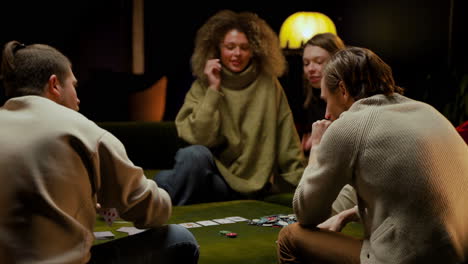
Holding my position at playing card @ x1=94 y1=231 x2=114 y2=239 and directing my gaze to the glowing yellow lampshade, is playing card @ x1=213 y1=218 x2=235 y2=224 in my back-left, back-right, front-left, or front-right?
front-right

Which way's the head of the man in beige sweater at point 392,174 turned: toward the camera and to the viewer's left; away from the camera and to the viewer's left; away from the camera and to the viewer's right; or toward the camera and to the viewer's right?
away from the camera and to the viewer's left

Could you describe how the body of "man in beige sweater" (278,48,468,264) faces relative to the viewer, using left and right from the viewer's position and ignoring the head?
facing away from the viewer and to the left of the viewer

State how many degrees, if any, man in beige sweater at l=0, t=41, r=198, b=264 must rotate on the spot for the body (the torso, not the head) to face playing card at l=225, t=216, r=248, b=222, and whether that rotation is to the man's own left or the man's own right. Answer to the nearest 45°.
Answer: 0° — they already face it

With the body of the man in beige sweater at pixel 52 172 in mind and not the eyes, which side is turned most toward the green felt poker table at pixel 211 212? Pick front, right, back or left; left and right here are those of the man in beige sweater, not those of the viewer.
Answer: front

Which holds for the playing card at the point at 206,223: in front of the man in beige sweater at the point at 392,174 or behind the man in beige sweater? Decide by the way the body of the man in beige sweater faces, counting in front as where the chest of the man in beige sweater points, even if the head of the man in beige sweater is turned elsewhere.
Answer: in front

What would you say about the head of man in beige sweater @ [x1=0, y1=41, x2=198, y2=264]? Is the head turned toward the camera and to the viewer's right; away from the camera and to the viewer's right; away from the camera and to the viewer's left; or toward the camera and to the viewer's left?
away from the camera and to the viewer's right

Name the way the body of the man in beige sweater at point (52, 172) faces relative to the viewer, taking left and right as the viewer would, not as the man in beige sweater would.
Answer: facing away from the viewer and to the right of the viewer
